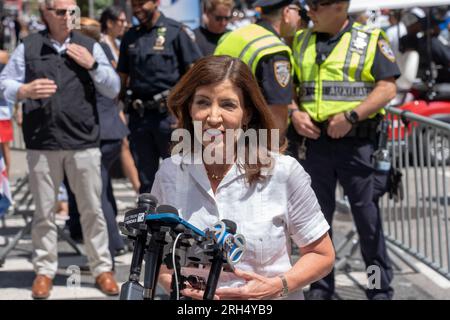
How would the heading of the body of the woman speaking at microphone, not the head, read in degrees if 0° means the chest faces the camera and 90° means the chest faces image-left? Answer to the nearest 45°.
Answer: approximately 45°

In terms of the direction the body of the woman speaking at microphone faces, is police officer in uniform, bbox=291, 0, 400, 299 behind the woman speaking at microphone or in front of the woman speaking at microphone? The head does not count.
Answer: behind

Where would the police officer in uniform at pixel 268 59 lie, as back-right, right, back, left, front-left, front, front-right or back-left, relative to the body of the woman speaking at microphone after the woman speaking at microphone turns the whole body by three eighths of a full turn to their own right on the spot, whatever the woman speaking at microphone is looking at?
front

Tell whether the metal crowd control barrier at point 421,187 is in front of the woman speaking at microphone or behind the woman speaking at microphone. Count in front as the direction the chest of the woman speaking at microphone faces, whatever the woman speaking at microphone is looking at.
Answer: behind

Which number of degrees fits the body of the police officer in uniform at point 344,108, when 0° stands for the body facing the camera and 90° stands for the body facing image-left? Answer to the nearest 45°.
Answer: approximately 45°

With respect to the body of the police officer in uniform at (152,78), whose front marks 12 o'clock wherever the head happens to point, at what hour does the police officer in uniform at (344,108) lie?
the police officer in uniform at (344,108) is roughly at 9 o'clock from the police officer in uniform at (152,78).
